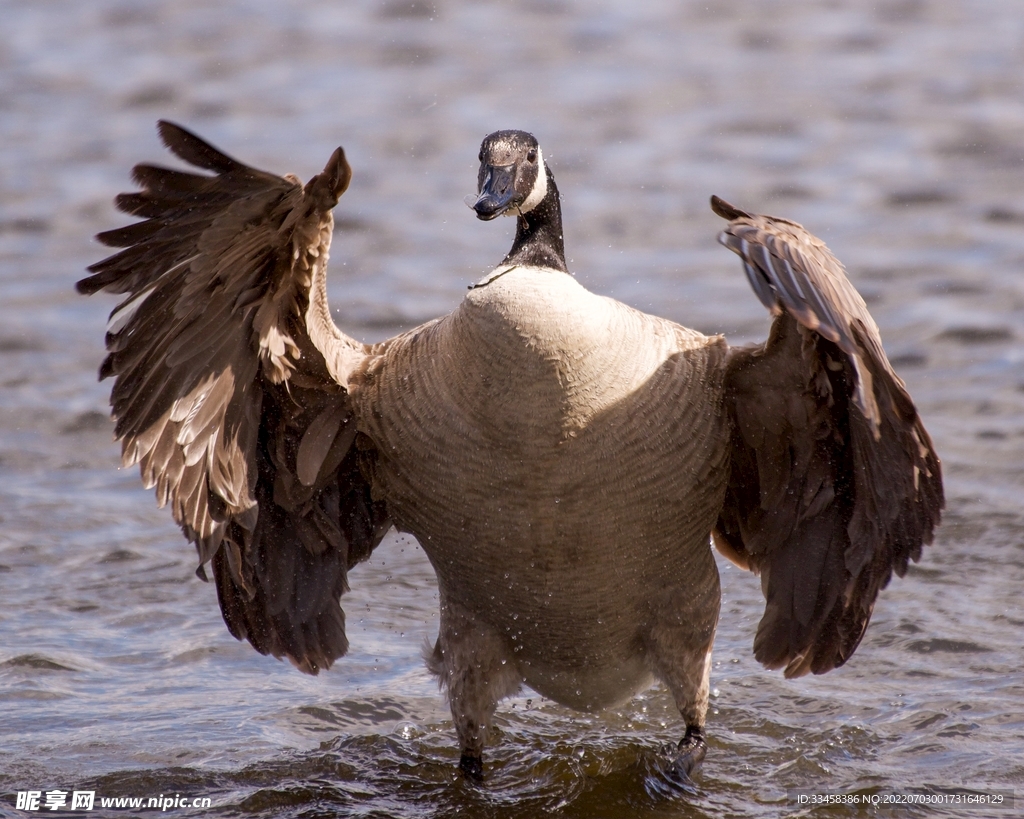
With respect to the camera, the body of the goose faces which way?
toward the camera
